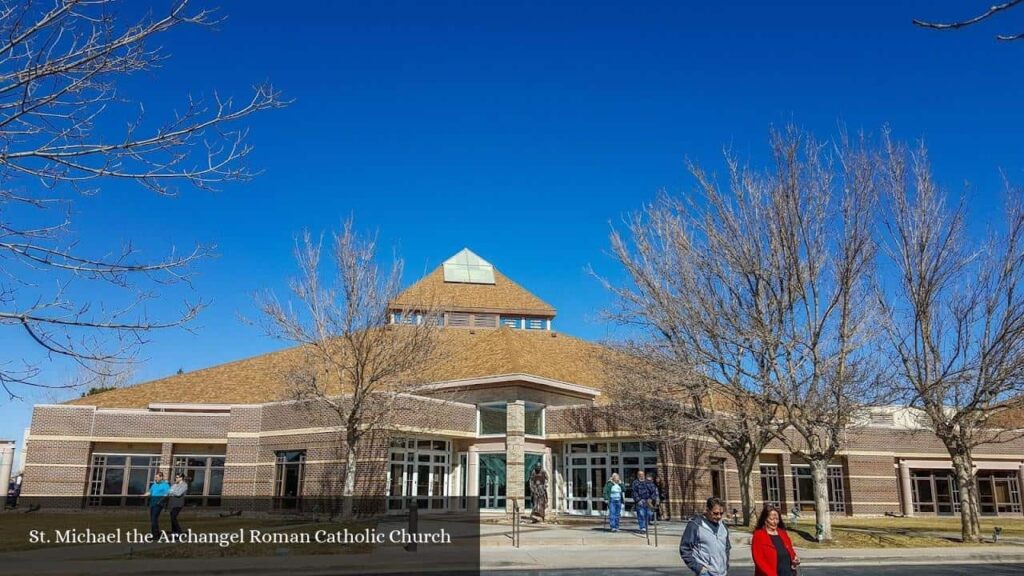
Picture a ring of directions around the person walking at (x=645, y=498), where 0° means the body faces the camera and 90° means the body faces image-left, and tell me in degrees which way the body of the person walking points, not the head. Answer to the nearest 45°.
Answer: approximately 0°

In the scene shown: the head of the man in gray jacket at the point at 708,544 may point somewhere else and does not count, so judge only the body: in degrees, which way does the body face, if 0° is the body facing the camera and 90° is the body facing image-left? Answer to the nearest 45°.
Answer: approximately 315°

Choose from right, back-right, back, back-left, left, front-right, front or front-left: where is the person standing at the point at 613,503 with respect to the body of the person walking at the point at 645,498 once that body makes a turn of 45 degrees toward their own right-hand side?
right

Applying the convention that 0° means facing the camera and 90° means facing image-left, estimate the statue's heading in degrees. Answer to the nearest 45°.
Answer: approximately 0°

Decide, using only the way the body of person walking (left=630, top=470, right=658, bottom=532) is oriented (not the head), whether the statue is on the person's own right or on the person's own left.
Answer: on the person's own right

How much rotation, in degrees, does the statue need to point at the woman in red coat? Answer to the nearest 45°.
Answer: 0° — it already faces them

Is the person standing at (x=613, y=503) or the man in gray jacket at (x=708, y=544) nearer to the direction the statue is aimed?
the man in gray jacket

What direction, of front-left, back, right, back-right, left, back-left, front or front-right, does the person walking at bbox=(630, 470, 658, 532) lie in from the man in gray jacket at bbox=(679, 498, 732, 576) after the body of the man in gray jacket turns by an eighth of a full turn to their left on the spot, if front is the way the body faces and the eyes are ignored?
left

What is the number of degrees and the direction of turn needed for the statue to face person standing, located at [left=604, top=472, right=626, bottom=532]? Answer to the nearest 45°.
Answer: approximately 45° to its left

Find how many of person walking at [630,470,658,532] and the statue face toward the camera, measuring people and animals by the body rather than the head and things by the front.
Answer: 2
